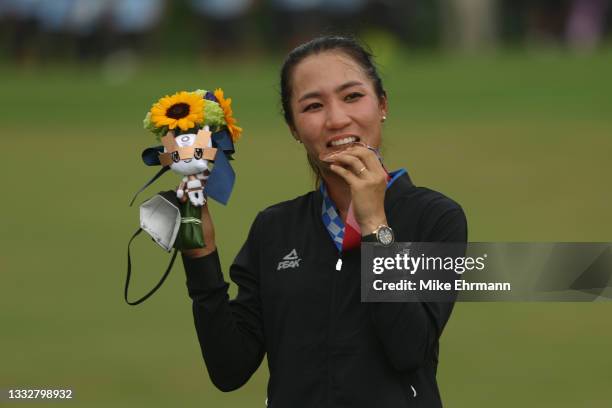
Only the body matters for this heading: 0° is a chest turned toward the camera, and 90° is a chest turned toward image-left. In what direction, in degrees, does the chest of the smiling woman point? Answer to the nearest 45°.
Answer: approximately 0°
